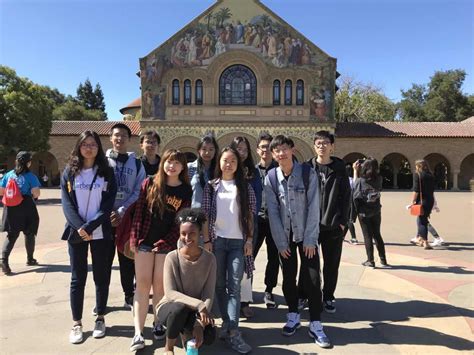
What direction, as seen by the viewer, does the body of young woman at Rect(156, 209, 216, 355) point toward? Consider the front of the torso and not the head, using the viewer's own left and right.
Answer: facing the viewer

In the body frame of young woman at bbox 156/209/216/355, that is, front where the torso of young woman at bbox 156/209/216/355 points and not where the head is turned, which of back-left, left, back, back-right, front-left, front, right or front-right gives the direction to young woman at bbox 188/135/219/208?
back

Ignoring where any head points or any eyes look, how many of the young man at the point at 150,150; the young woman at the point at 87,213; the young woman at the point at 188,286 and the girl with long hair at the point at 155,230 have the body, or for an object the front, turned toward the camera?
4

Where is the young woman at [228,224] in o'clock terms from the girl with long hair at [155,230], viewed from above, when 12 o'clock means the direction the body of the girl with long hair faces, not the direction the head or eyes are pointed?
The young woman is roughly at 9 o'clock from the girl with long hair.

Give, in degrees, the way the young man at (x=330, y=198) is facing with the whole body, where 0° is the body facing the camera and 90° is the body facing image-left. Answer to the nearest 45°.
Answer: approximately 0°

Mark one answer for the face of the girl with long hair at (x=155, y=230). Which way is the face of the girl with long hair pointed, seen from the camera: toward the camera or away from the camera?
toward the camera

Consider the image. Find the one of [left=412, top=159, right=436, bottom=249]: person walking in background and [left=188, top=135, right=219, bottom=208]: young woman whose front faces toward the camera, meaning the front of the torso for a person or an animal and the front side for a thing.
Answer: the young woman

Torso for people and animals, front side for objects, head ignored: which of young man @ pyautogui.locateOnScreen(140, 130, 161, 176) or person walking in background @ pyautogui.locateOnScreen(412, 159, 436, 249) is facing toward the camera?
the young man

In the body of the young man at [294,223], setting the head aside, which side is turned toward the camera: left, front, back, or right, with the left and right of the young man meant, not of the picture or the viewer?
front

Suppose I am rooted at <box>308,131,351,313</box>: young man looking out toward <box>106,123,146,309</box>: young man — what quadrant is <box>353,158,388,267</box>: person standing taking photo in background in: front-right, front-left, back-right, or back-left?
back-right

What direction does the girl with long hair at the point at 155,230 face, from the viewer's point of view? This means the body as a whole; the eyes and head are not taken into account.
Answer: toward the camera

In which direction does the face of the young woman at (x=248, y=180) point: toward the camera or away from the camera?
toward the camera

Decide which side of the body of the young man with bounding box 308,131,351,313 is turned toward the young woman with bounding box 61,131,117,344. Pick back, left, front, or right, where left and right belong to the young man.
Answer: right
